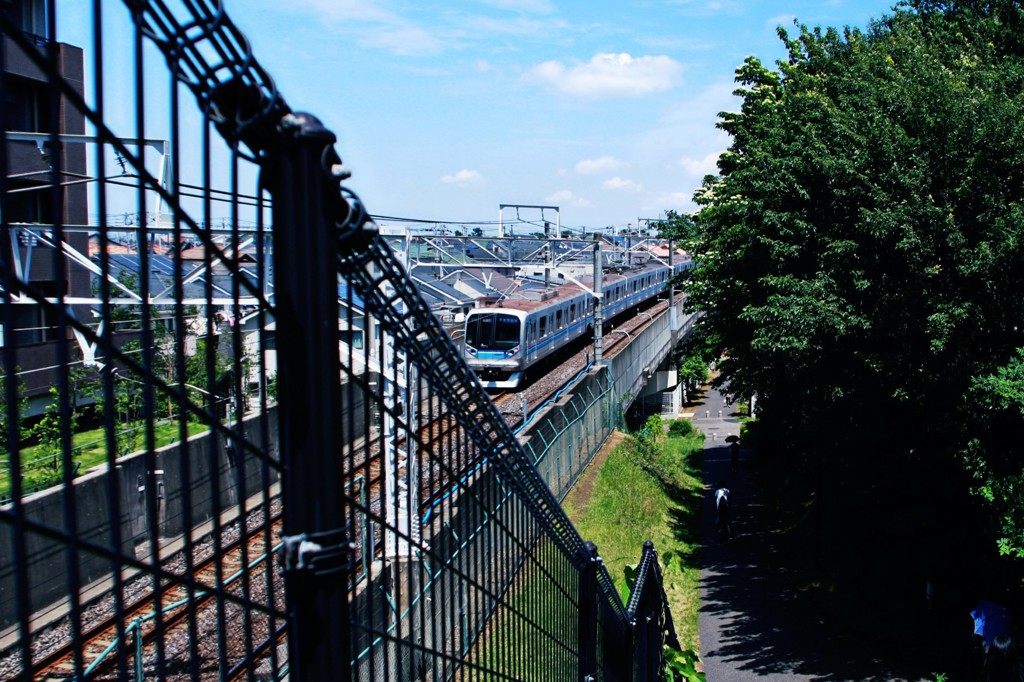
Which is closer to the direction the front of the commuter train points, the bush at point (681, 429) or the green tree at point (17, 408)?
the green tree

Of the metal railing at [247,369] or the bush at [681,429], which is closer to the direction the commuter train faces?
the metal railing

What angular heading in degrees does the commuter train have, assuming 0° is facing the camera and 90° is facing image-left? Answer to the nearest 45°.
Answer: approximately 45°

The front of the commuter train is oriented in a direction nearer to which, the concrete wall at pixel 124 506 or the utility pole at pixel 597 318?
the concrete wall

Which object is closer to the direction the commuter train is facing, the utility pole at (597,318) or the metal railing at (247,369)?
the metal railing
